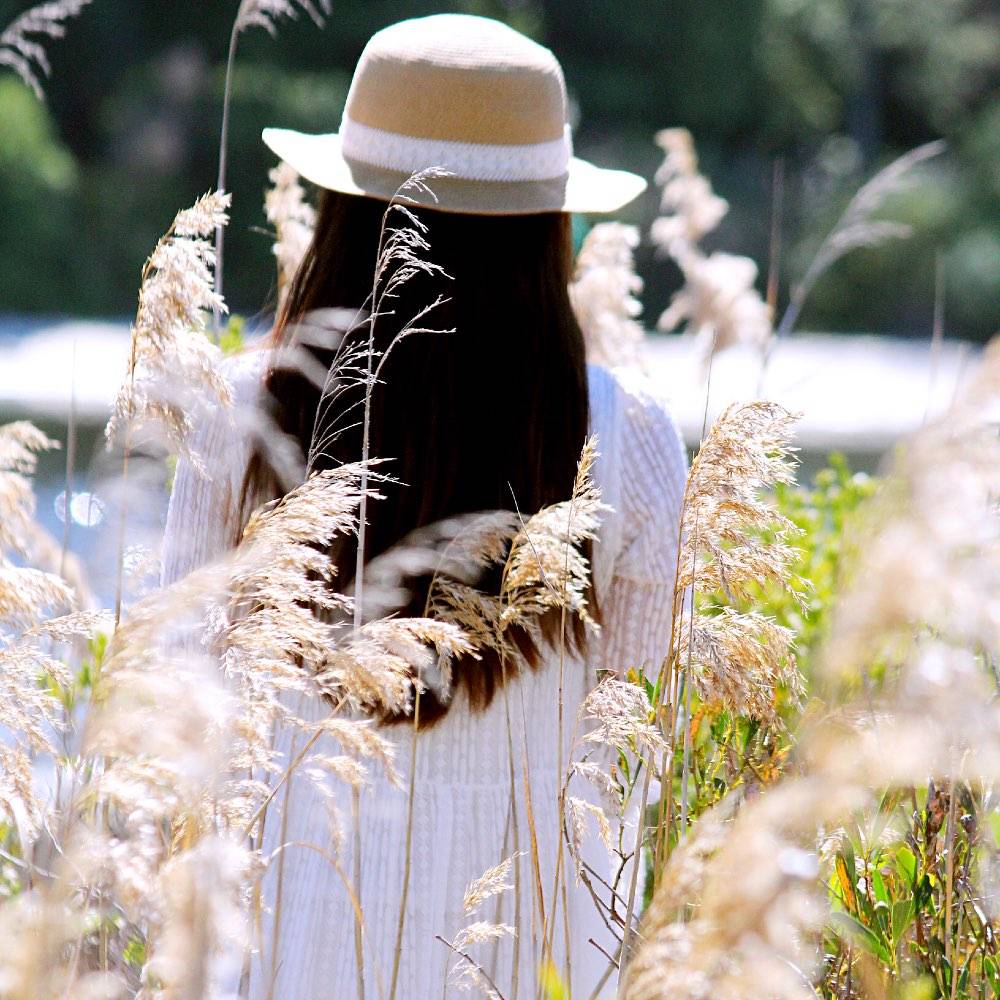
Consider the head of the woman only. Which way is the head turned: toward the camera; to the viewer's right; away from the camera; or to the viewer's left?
away from the camera

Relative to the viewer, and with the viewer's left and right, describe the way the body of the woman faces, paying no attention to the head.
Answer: facing away from the viewer
